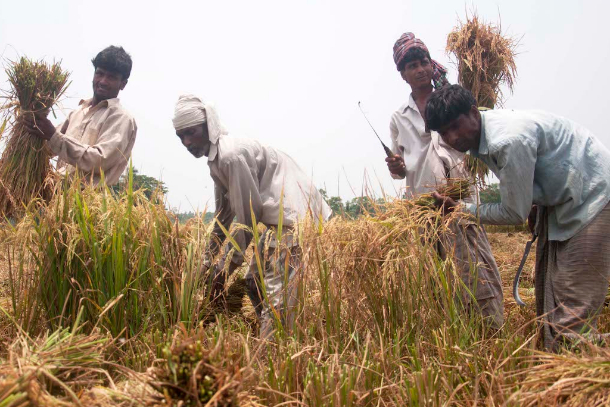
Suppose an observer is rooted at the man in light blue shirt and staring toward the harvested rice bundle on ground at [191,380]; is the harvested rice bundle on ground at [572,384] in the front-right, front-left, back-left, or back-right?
front-left

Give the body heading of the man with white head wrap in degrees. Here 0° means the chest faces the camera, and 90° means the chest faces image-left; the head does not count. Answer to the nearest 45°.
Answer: approximately 45°

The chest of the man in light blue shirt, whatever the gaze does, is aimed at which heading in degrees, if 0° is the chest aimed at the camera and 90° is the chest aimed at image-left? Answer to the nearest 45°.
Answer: approximately 90°

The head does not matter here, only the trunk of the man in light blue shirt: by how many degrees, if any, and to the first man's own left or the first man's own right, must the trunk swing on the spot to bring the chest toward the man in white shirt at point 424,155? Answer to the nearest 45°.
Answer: approximately 45° to the first man's own right

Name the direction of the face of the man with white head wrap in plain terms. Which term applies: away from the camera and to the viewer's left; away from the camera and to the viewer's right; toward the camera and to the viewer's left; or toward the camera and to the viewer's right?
toward the camera and to the viewer's left

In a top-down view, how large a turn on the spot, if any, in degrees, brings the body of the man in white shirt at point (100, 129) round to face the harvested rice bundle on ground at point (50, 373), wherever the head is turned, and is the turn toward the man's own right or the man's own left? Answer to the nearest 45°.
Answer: approximately 45° to the man's own left

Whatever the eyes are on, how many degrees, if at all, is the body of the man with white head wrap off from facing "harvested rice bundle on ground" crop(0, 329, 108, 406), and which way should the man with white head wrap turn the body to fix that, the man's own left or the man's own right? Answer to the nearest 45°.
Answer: approximately 45° to the man's own left

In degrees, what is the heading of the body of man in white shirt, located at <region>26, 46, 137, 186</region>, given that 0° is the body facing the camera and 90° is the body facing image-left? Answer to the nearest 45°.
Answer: approximately 45°

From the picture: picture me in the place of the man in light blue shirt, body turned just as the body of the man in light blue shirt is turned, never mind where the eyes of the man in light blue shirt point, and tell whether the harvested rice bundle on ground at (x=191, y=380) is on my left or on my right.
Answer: on my left
